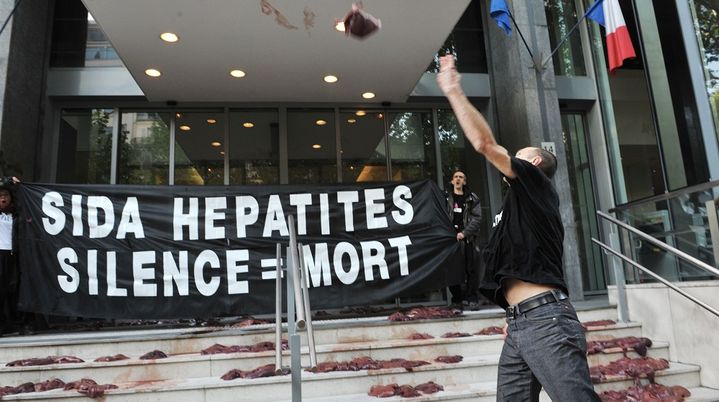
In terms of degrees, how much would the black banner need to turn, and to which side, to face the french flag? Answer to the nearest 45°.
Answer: approximately 90° to its left

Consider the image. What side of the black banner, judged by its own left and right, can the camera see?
front

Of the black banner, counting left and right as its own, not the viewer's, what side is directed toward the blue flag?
left

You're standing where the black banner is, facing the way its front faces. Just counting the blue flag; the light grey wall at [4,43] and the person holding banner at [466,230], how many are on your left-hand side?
2

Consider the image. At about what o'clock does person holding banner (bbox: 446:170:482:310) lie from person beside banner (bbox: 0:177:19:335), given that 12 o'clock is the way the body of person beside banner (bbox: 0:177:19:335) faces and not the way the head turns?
person holding banner (bbox: 446:170:482:310) is roughly at 10 o'clock from person beside banner (bbox: 0:177:19:335).

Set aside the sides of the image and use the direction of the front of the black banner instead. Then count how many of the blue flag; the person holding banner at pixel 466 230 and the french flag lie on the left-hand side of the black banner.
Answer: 3

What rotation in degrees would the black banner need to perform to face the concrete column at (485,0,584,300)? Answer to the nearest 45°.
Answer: approximately 90° to its left

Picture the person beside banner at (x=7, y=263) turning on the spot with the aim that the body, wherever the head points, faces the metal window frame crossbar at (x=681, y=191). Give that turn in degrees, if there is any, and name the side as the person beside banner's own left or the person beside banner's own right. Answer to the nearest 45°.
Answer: approximately 45° to the person beside banner's own left

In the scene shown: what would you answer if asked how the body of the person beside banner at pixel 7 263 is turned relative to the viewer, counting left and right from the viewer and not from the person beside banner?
facing the viewer

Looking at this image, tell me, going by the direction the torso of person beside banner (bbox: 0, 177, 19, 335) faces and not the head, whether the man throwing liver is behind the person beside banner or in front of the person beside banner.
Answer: in front

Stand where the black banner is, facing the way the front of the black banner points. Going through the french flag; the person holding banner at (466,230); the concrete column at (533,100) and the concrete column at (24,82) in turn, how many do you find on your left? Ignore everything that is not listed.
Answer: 3

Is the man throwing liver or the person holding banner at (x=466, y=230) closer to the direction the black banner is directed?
the man throwing liver

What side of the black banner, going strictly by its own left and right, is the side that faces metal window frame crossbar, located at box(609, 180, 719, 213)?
left

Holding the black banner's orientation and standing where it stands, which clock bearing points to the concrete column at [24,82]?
The concrete column is roughly at 4 o'clock from the black banner.
